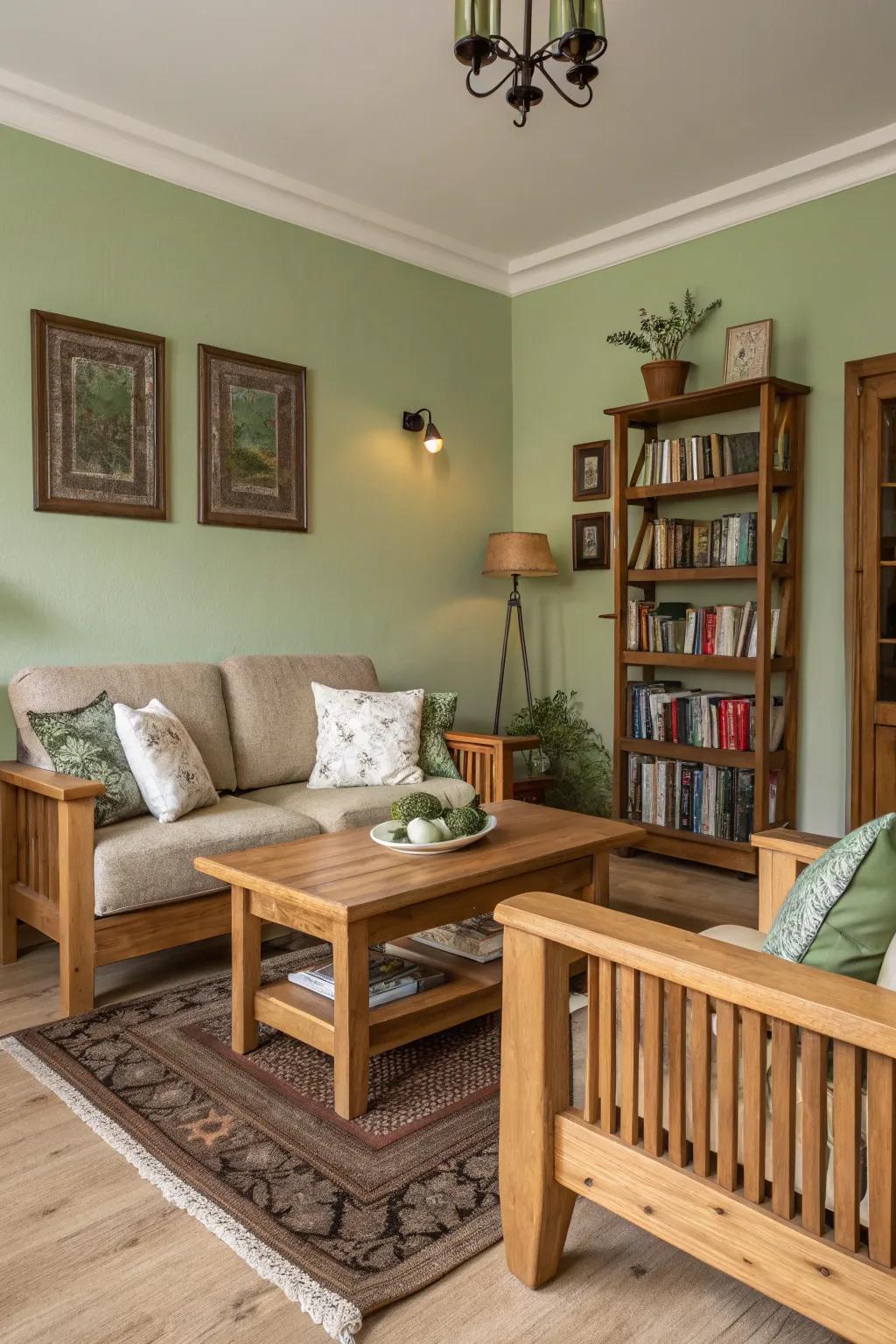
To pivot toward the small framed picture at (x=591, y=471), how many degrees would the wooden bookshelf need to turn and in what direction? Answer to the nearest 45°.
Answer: approximately 90° to its right

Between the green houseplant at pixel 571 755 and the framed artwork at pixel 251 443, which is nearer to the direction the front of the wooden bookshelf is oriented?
the framed artwork

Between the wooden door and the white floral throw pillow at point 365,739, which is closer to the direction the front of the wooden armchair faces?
the white floral throw pillow

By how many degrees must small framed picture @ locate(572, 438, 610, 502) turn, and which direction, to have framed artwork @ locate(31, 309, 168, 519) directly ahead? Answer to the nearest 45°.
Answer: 0° — it already faces it

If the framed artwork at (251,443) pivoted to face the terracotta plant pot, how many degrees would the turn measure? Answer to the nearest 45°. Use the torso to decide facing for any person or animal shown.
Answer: approximately 45° to its left

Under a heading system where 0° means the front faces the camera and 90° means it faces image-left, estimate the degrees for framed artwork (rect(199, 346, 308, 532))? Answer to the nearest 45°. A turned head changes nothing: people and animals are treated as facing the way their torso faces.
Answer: approximately 315°

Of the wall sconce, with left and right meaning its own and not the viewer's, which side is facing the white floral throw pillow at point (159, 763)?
right
